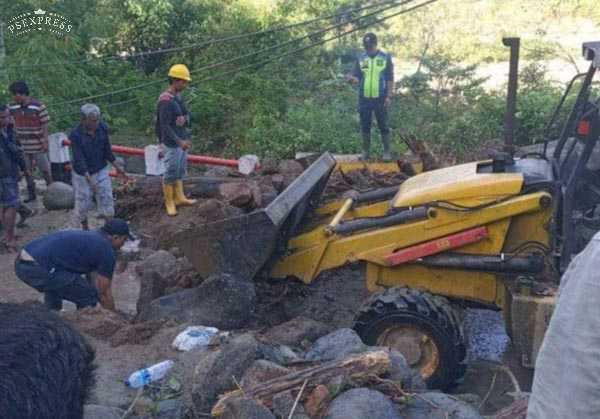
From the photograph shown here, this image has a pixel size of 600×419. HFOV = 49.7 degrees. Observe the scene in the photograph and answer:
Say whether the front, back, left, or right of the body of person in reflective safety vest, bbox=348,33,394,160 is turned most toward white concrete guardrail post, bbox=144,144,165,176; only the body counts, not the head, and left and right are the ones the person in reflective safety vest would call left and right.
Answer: right

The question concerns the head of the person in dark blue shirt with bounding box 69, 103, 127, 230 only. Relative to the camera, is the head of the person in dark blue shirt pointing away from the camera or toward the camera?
toward the camera

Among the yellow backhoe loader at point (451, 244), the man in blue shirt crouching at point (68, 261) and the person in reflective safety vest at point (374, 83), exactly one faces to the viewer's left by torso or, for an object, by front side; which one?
the yellow backhoe loader

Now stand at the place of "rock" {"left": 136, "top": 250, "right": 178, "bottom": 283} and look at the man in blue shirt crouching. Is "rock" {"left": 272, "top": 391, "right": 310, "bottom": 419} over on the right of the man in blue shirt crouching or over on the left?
left

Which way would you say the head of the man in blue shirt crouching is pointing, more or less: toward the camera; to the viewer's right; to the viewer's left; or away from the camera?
to the viewer's right

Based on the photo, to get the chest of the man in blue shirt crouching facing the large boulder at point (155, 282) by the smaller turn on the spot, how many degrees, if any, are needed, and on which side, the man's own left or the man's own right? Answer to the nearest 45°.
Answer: approximately 45° to the man's own left

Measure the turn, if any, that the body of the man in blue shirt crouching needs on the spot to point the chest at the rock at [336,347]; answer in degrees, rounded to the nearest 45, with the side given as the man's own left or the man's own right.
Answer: approximately 45° to the man's own right

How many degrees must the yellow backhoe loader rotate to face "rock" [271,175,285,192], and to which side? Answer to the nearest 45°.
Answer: approximately 45° to its right

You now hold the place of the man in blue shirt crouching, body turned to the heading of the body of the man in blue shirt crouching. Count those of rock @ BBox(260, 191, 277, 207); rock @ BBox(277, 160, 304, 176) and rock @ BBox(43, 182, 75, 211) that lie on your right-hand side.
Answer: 0

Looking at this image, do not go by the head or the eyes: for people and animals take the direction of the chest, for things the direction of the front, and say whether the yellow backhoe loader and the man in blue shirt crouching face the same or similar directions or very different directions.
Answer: very different directions

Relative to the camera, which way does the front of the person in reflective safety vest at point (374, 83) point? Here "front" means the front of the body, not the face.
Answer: toward the camera

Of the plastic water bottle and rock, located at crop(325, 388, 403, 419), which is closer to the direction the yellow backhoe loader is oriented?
the plastic water bottle

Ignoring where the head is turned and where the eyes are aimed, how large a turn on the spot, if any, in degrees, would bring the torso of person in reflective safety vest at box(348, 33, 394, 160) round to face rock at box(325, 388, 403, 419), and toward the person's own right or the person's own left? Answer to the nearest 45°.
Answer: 0° — they already face it

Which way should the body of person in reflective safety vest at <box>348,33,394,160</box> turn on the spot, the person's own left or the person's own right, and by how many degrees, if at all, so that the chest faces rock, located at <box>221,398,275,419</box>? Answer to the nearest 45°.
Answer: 0° — they already face it

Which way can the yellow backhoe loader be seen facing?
to the viewer's left

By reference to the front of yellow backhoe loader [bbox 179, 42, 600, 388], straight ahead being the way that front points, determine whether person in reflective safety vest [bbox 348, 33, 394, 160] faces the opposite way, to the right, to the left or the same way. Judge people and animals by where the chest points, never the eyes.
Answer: to the left

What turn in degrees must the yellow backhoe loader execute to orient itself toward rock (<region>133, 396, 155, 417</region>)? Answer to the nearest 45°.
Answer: approximately 45° to its left

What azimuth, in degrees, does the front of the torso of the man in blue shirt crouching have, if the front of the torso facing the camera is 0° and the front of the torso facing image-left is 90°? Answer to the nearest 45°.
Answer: approximately 270°
